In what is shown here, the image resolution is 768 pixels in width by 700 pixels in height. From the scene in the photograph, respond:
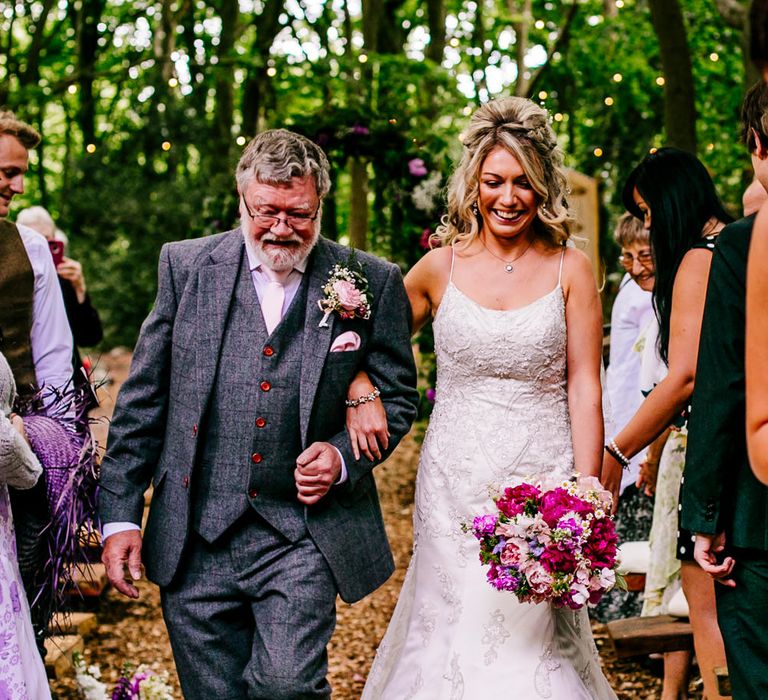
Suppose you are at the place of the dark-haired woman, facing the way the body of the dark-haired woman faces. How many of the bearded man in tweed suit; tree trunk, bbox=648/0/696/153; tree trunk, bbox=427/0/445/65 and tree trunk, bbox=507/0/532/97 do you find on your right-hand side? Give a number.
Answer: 3

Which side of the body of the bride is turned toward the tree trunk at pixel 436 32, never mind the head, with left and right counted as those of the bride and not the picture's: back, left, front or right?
back

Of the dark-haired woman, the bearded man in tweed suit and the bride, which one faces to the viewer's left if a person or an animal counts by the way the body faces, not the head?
the dark-haired woman

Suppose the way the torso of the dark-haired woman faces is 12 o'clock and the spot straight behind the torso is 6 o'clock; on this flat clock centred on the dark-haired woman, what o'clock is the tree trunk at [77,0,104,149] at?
The tree trunk is roughly at 2 o'clock from the dark-haired woman.

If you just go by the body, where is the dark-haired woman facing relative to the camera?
to the viewer's left

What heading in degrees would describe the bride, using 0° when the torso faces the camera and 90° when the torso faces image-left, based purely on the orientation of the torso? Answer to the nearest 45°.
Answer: approximately 0°

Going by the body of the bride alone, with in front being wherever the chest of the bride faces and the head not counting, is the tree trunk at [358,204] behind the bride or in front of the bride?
behind

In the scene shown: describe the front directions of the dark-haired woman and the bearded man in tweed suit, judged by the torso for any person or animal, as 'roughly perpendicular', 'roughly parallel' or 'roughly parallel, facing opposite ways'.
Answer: roughly perpendicular

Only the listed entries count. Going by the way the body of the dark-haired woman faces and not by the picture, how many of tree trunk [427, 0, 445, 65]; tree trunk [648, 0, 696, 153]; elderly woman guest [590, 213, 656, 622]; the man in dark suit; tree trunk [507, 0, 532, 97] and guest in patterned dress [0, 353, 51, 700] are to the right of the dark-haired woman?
4
